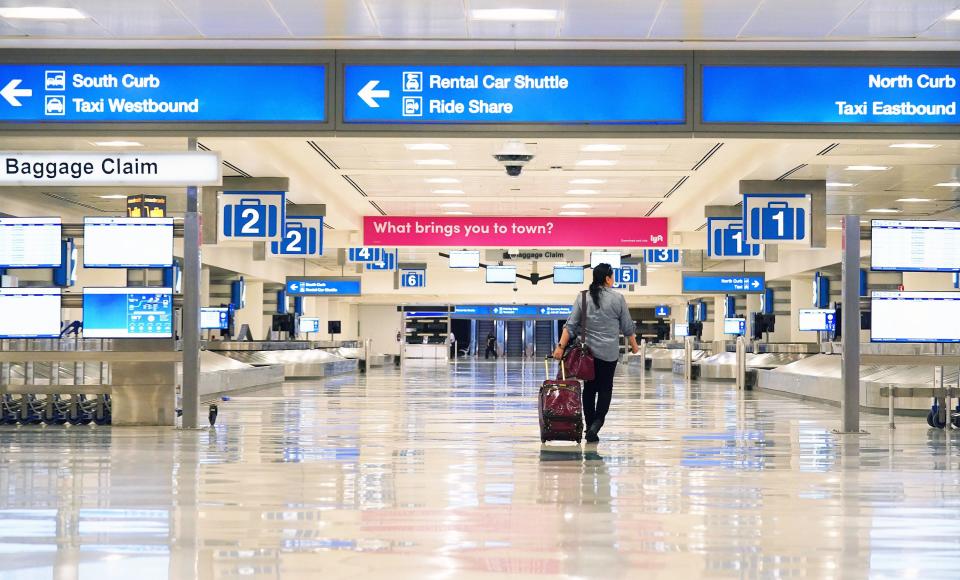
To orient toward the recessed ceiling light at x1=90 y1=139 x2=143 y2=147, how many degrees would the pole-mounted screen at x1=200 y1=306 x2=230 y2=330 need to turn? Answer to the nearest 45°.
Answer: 0° — it already faces it

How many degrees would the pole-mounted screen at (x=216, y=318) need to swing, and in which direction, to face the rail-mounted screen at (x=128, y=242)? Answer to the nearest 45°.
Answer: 0° — it already faces it

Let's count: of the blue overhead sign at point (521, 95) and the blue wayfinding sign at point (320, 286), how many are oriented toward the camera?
2

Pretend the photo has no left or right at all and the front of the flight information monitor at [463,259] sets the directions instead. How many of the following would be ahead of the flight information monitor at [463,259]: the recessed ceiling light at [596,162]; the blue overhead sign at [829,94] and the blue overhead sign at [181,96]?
3

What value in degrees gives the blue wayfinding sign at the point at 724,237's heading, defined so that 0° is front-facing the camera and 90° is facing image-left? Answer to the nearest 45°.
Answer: approximately 0°

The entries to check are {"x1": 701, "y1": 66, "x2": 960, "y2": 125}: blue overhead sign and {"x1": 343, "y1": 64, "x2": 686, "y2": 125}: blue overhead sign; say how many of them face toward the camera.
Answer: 2

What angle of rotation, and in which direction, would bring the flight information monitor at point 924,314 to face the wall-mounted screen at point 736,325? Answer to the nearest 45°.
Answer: approximately 180°

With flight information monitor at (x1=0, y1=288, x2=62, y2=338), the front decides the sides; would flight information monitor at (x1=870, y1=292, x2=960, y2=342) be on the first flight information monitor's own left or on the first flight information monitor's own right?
on the first flight information monitor's own left
